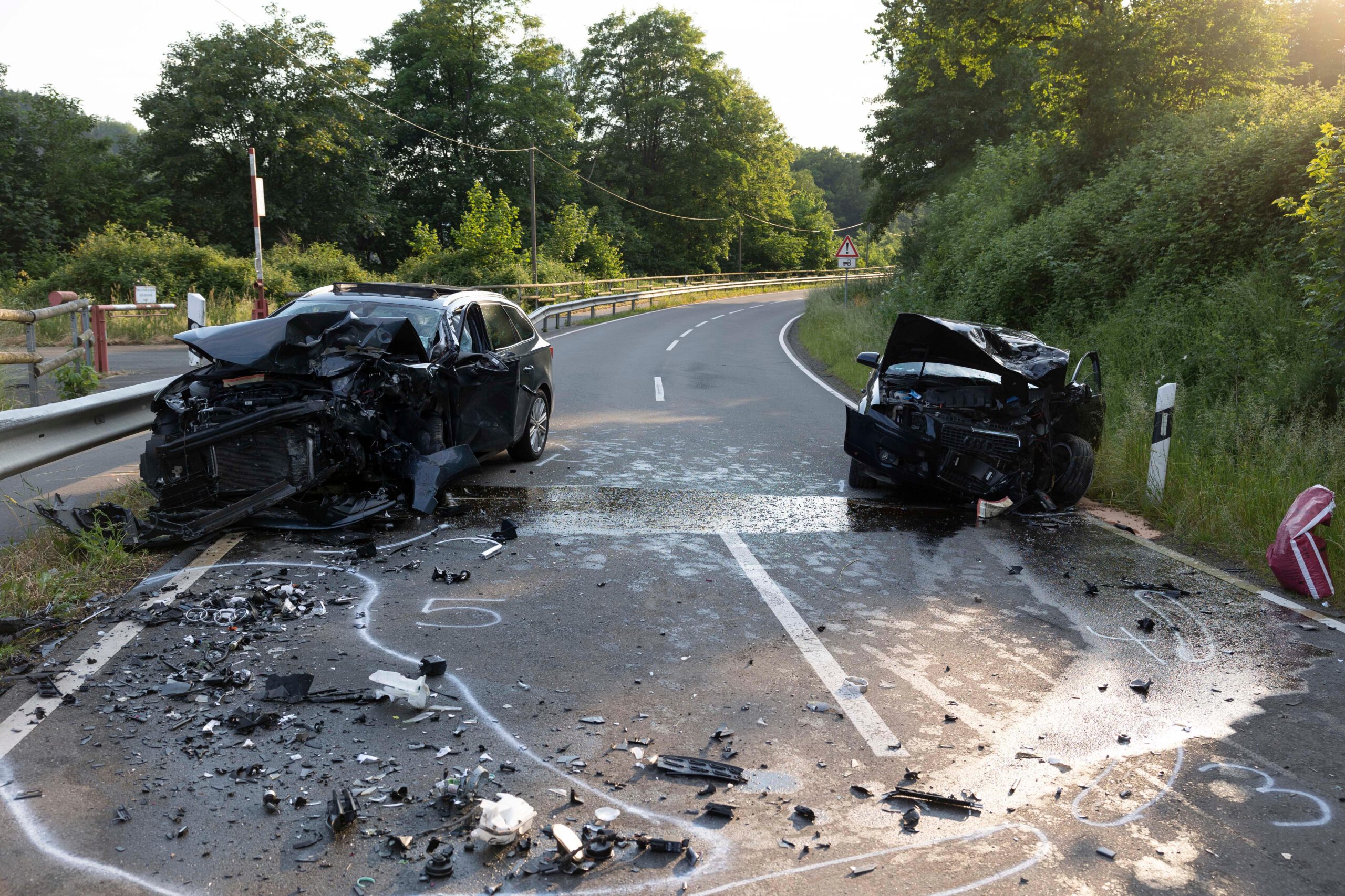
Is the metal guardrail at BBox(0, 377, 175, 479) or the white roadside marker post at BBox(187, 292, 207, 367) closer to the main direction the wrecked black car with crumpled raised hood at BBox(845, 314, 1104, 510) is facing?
the metal guardrail

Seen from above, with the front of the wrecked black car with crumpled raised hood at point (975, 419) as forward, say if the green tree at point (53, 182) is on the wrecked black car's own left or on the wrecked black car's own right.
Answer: on the wrecked black car's own right

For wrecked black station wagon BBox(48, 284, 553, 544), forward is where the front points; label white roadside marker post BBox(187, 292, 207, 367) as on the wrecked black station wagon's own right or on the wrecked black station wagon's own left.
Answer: on the wrecked black station wagon's own right

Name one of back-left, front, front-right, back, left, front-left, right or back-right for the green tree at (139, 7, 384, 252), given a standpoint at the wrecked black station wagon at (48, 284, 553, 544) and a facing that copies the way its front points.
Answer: back-right

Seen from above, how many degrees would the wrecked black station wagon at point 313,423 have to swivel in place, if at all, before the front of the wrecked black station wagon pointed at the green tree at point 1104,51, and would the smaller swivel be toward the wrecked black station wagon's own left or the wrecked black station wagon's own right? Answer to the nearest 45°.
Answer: approximately 180°

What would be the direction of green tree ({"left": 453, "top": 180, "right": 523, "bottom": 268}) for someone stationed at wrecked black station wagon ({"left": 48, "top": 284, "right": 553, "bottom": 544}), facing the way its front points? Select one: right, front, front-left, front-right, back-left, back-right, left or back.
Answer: back-right

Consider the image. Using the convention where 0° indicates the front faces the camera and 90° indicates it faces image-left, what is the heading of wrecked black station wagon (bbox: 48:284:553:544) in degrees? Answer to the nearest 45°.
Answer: approximately 45°

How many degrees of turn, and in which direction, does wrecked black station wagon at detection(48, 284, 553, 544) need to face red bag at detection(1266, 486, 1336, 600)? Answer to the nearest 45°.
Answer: approximately 90° to its left

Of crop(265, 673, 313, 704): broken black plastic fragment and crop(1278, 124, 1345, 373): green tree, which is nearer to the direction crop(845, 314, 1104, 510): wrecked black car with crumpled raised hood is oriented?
the broken black plastic fragment

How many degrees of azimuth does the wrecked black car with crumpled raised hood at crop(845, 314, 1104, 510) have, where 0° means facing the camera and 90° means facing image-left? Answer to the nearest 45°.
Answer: approximately 0°

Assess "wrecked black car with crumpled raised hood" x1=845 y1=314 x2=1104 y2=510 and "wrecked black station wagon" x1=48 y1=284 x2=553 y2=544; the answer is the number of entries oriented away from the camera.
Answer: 0
